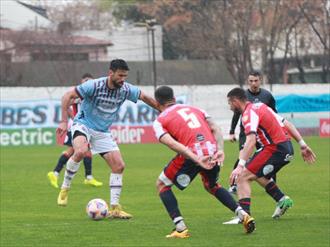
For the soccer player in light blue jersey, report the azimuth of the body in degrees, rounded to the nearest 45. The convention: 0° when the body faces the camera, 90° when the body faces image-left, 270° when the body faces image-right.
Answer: approximately 315°
